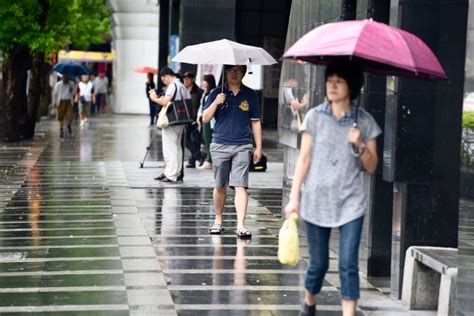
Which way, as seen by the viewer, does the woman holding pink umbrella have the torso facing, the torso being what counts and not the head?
toward the camera

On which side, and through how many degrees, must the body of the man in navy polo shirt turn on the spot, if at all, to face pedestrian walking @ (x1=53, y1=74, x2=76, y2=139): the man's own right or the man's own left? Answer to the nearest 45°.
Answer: approximately 180°

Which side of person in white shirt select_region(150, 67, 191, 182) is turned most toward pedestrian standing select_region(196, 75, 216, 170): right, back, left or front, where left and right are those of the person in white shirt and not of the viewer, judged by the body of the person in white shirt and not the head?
right

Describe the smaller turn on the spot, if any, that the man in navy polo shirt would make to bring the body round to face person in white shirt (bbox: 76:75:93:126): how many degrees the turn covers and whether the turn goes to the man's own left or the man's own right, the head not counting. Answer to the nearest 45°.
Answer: approximately 180°

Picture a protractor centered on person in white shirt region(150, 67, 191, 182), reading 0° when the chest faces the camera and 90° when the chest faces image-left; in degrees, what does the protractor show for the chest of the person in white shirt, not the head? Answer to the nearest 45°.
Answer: approximately 90°

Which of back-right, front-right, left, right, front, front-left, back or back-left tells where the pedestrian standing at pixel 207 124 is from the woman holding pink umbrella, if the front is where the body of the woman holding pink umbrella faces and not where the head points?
back

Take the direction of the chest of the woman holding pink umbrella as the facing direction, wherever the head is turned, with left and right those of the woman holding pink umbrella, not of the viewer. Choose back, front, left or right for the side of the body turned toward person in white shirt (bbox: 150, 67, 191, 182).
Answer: back

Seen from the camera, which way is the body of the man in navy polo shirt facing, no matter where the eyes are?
toward the camera
